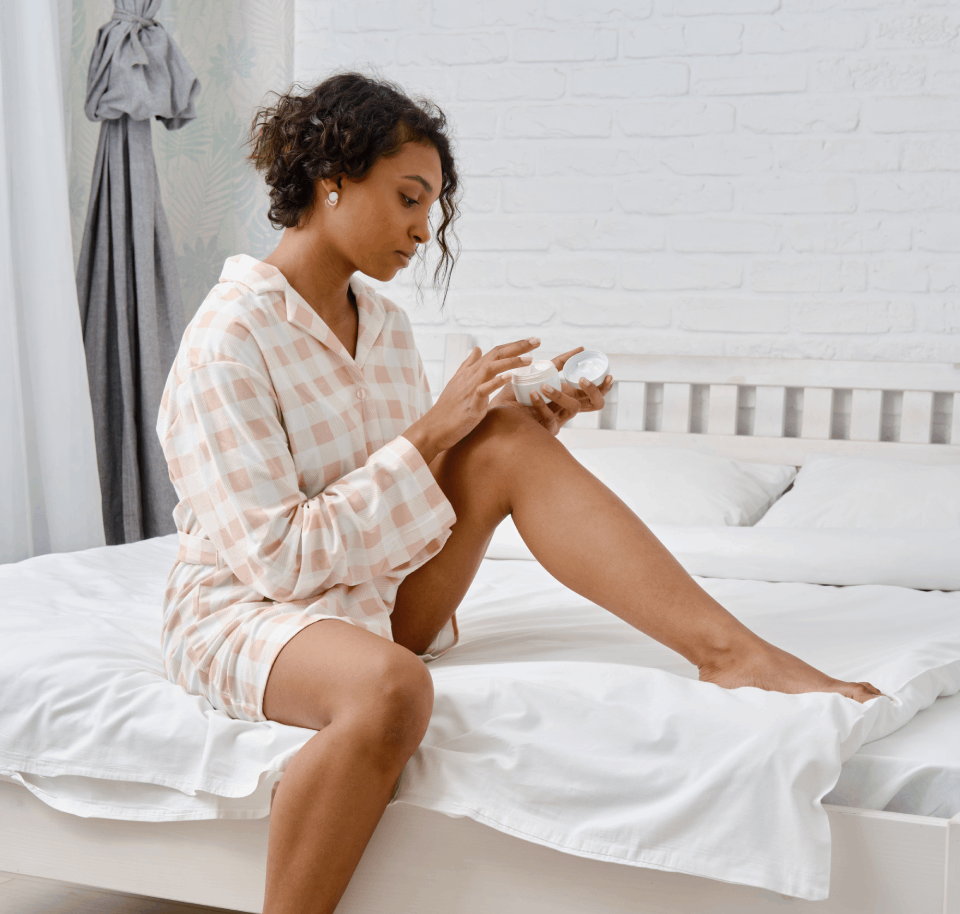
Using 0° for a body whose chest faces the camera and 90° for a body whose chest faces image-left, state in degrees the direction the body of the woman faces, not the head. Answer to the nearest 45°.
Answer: approximately 315°

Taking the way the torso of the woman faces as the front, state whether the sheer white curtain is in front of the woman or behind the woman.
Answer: behind
